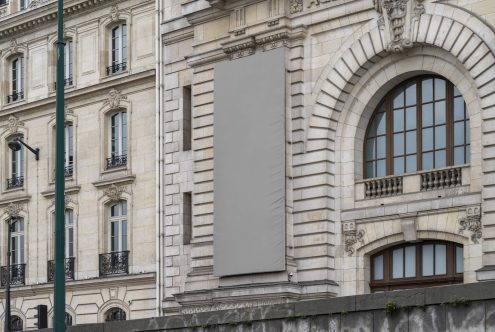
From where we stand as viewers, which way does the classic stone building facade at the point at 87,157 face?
facing the viewer and to the left of the viewer

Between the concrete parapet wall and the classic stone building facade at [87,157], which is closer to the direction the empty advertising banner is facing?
the concrete parapet wall

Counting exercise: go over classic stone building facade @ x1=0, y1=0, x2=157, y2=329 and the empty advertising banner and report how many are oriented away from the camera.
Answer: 0

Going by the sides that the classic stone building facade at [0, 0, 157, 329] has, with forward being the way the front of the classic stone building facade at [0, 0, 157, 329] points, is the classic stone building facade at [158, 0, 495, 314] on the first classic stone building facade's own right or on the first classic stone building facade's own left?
on the first classic stone building facade's own left
